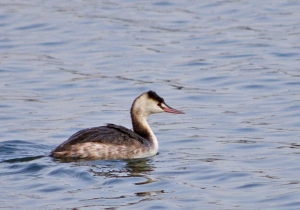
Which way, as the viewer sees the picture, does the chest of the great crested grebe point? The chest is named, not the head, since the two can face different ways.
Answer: to the viewer's right
